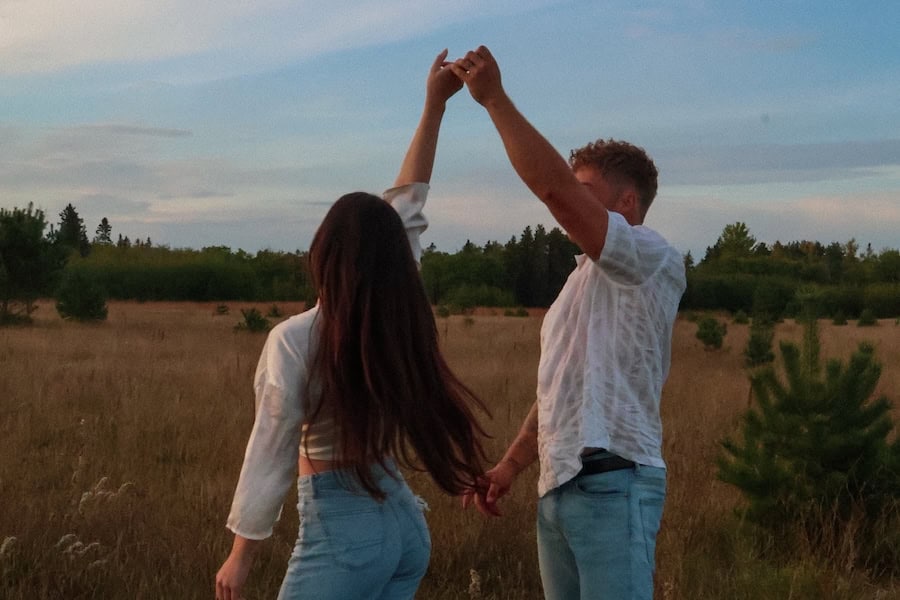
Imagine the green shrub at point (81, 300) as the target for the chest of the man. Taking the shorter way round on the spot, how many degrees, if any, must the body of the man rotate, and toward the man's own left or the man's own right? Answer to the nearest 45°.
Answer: approximately 45° to the man's own right

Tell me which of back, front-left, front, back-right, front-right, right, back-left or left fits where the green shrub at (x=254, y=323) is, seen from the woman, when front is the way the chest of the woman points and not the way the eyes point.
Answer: front-right

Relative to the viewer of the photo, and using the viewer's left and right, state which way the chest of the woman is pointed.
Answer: facing away from the viewer and to the left of the viewer

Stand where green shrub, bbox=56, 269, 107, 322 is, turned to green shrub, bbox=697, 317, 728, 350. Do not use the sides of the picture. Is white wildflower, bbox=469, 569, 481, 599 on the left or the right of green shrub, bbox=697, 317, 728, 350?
right

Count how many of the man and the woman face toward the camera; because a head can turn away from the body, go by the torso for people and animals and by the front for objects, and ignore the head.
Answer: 0

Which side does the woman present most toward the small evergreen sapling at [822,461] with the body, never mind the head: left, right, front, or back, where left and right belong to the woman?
right

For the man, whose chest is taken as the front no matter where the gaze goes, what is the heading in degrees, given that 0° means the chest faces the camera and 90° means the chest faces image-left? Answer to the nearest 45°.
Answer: approximately 90°

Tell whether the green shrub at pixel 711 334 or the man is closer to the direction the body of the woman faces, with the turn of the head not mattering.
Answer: the green shrub

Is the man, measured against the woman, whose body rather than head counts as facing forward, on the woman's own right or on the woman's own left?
on the woman's own right

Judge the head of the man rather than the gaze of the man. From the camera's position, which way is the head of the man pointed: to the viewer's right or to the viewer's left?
to the viewer's left

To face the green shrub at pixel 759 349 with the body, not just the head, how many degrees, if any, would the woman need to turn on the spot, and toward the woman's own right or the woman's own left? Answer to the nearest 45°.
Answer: approximately 90° to the woman's own right

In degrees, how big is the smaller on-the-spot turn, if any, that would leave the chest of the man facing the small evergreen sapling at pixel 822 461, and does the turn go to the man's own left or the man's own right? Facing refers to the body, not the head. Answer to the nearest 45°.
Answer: approximately 135° to the man's own right
